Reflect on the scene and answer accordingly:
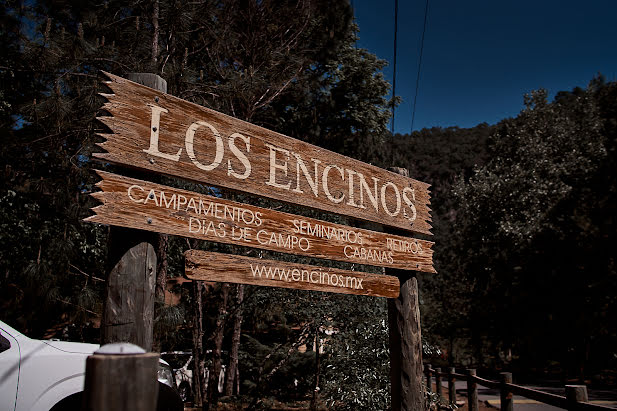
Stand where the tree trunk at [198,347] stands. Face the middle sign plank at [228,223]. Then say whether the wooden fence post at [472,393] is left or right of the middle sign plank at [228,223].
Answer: left

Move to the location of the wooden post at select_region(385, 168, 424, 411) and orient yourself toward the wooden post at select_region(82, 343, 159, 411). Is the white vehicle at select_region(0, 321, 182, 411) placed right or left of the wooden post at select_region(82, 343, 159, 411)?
right

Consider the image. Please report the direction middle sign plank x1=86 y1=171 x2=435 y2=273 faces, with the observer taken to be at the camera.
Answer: facing the viewer and to the right of the viewer

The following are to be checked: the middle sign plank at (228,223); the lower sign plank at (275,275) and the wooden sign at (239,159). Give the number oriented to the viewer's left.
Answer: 0

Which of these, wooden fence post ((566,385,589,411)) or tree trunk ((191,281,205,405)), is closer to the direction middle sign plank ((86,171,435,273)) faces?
the wooden fence post

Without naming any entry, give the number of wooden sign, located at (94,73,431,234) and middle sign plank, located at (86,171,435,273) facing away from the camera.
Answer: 0

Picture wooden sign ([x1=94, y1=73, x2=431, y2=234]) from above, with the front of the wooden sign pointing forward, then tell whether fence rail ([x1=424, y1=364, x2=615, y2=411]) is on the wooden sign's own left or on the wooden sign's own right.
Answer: on the wooden sign's own left

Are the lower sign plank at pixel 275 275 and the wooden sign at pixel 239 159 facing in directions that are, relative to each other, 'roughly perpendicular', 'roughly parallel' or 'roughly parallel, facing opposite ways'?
roughly parallel

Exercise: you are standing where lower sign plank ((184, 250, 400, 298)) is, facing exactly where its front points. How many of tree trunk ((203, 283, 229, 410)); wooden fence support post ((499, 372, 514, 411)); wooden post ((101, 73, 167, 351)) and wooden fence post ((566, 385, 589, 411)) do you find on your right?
1

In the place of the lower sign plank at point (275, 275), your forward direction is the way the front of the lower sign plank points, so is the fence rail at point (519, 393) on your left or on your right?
on your left

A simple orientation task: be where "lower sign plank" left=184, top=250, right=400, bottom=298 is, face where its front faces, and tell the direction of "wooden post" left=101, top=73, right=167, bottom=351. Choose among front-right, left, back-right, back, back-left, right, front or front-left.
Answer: right

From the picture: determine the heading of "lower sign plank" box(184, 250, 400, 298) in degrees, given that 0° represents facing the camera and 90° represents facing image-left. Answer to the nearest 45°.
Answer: approximately 315°

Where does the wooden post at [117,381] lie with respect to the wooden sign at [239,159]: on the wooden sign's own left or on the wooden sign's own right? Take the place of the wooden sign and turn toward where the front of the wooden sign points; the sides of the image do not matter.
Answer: on the wooden sign's own right

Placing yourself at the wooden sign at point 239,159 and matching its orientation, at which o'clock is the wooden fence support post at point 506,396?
The wooden fence support post is roughly at 9 o'clock from the wooden sign.

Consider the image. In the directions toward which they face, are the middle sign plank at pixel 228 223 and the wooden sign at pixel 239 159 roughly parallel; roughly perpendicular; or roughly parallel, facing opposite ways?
roughly parallel

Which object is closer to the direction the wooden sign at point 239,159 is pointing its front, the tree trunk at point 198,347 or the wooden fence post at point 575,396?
the wooden fence post
